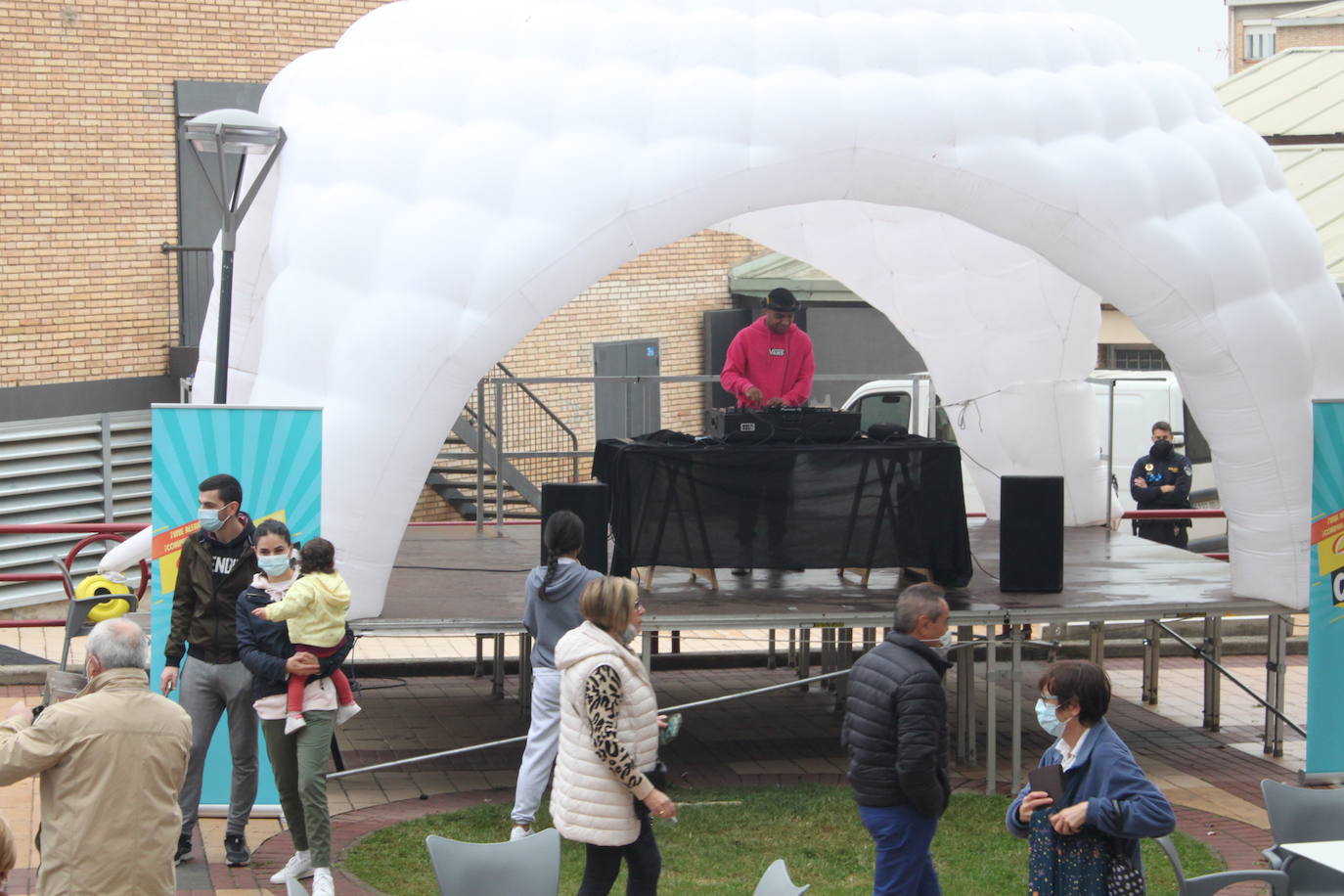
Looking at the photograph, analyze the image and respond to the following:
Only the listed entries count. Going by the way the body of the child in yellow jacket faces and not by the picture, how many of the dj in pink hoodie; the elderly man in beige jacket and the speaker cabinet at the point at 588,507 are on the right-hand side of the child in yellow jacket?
2

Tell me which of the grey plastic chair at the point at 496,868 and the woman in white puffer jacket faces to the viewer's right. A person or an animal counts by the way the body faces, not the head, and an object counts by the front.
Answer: the woman in white puffer jacket

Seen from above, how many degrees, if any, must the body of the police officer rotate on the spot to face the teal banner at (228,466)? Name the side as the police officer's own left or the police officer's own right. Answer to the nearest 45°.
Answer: approximately 45° to the police officer's own right

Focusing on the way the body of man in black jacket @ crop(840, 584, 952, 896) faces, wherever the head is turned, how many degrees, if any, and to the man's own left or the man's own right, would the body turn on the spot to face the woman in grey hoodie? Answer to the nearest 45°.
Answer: approximately 90° to the man's own left

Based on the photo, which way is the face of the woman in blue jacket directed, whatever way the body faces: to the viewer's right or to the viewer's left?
to the viewer's left

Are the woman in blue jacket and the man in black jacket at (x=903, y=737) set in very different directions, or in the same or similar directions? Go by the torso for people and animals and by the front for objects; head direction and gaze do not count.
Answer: very different directions

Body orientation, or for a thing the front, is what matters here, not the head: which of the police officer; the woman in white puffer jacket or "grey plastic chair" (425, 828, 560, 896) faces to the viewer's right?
the woman in white puffer jacket

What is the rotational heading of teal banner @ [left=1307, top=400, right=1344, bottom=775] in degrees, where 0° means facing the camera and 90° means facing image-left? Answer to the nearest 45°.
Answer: approximately 0°

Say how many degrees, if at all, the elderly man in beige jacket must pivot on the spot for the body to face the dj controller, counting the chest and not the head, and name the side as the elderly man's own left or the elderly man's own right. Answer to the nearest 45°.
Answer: approximately 90° to the elderly man's own right

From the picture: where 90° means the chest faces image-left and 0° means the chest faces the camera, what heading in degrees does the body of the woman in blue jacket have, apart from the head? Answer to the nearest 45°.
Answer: approximately 45°
